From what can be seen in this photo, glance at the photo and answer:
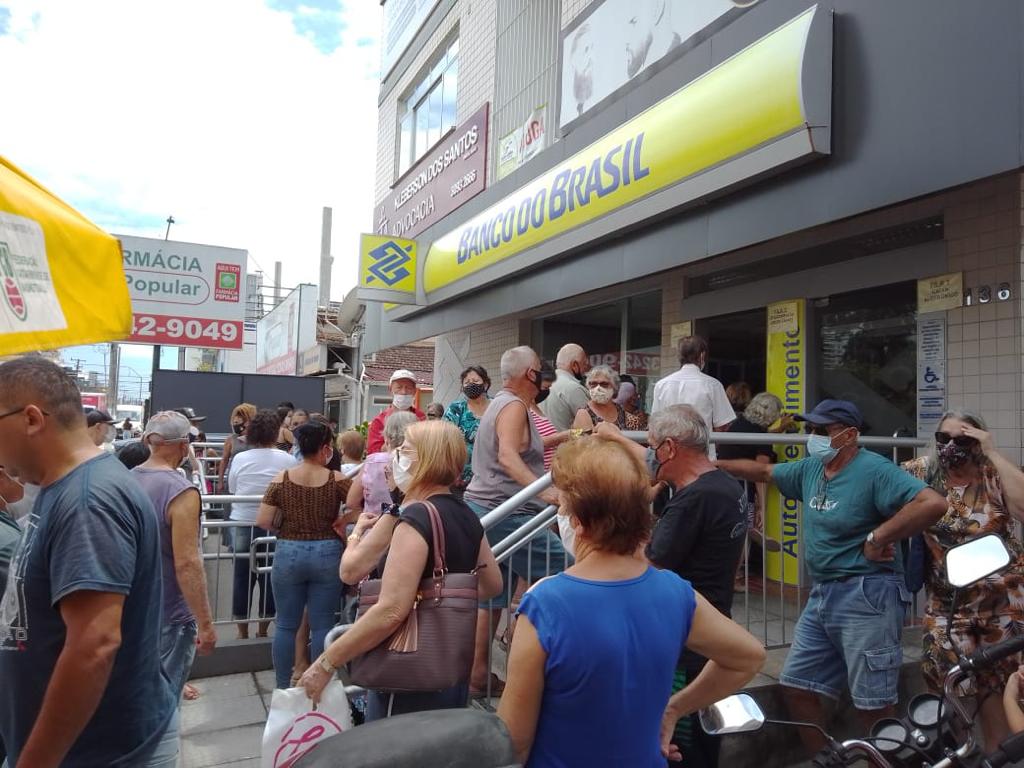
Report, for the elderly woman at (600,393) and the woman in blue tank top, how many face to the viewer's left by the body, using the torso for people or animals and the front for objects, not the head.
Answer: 0

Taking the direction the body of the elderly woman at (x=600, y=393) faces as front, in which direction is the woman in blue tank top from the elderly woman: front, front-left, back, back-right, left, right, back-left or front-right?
front

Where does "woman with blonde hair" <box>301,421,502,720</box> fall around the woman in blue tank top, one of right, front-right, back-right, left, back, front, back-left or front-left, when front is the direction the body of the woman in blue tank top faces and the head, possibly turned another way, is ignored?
front-left

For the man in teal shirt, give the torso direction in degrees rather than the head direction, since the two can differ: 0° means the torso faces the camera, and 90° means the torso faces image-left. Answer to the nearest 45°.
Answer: approximately 45°

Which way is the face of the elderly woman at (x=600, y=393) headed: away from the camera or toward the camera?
toward the camera

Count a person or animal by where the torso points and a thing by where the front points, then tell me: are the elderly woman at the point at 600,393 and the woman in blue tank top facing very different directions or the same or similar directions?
very different directions

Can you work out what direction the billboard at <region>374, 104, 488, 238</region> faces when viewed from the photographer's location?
facing the viewer and to the left of the viewer

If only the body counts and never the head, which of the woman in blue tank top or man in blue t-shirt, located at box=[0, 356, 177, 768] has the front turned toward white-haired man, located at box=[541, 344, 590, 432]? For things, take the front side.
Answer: the woman in blue tank top

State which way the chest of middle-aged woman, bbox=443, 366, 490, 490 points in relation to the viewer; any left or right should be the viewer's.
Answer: facing the viewer

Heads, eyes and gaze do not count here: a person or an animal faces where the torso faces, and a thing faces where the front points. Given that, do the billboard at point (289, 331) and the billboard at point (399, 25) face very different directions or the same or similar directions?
same or similar directions

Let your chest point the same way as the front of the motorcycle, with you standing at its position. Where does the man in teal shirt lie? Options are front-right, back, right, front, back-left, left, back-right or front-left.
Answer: front-right

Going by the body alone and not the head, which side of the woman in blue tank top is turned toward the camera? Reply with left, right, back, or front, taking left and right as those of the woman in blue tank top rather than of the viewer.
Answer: back

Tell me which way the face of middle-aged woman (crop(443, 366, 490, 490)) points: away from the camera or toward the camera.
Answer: toward the camera

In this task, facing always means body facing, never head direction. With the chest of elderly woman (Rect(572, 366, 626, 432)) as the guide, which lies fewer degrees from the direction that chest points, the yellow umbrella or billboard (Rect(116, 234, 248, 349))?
the yellow umbrella

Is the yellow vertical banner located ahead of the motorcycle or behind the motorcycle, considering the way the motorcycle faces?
ahead
